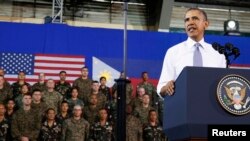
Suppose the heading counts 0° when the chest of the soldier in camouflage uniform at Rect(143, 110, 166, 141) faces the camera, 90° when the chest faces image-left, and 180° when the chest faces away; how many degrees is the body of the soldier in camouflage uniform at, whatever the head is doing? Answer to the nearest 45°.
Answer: approximately 0°

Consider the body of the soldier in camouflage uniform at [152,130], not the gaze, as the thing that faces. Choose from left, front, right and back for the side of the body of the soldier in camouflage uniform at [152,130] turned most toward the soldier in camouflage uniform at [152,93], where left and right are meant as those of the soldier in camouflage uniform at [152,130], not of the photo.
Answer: back

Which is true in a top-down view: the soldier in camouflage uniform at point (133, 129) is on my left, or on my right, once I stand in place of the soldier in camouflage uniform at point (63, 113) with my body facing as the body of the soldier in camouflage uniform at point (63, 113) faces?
on my left

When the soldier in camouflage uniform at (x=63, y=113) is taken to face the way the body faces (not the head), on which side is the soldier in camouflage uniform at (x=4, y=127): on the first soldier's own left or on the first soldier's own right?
on the first soldier's own right

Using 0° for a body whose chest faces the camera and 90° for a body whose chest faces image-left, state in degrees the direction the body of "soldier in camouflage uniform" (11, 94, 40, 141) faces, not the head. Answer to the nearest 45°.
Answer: approximately 0°

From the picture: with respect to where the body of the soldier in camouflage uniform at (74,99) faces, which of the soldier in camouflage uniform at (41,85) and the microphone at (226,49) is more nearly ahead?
the microphone
